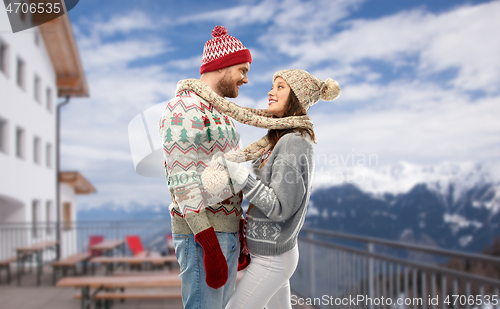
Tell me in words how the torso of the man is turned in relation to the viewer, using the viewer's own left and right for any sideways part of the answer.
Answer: facing to the right of the viewer

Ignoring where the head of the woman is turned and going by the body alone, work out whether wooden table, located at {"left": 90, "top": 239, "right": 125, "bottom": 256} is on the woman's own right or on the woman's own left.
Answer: on the woman's own right

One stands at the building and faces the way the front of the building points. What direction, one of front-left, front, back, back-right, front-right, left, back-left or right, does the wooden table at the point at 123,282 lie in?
front-right

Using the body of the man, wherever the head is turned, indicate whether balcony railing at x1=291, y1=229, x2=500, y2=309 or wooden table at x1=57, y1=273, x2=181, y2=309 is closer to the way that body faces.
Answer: the balcony railing

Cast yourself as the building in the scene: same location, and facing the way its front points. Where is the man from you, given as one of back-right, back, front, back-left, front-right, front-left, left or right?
front-right

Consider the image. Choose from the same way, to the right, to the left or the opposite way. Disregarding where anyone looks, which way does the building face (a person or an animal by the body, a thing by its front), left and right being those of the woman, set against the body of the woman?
the opposite way

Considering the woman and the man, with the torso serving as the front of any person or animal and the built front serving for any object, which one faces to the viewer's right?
the man

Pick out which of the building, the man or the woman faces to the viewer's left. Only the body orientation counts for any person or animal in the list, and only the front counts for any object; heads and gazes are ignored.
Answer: the woman

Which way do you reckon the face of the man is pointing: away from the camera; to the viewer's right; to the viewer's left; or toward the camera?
to the viewer's right

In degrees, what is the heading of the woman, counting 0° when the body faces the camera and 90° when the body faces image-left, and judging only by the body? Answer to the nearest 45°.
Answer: approximately 90°

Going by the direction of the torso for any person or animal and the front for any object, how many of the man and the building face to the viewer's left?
0

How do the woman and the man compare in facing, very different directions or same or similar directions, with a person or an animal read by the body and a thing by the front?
very different directions

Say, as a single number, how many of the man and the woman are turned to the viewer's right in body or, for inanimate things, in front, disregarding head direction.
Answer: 1

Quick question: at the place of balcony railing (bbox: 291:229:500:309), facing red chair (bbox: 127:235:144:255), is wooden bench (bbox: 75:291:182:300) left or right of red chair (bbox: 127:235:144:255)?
left

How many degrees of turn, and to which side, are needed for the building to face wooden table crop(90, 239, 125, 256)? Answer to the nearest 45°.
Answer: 0° — it already faces it

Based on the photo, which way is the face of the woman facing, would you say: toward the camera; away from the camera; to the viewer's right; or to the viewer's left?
to the viewer's left
